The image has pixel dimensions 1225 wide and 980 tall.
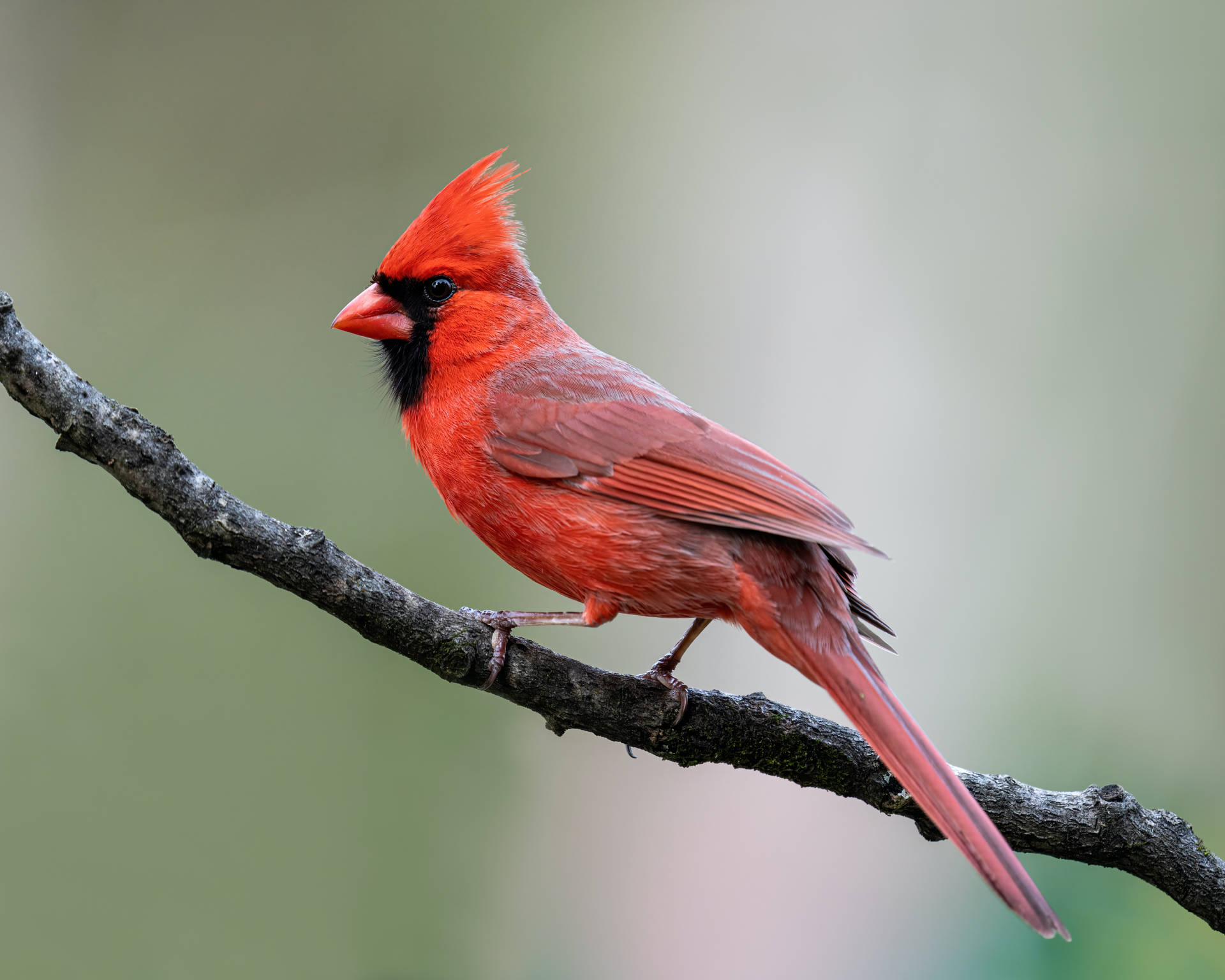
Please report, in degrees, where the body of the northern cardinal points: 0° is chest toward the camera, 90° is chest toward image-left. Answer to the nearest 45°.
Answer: approximately 90°
